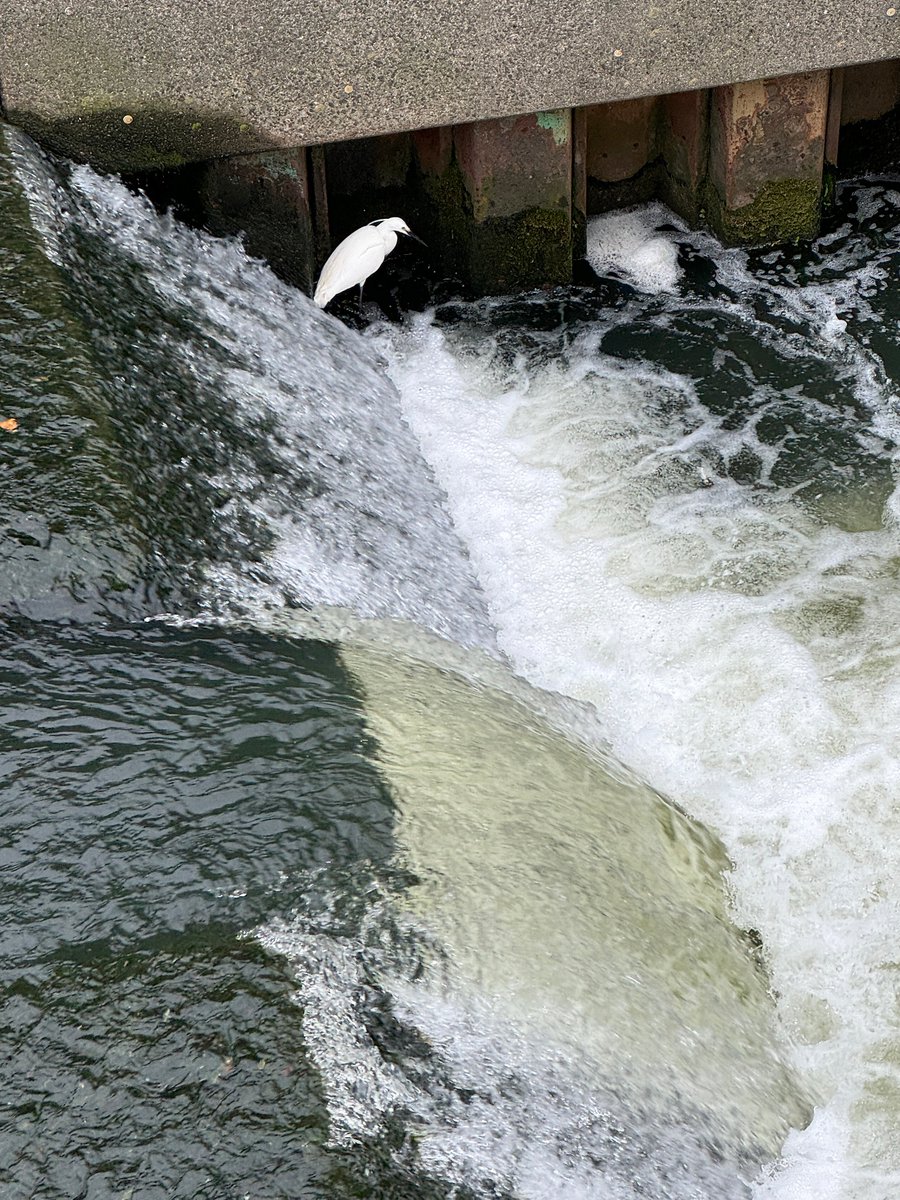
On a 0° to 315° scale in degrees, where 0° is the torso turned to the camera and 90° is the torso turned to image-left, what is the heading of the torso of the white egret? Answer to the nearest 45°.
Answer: approximately 270°
